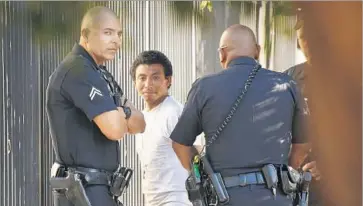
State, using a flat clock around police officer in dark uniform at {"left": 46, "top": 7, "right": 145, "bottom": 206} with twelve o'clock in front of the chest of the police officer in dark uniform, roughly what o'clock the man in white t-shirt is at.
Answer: The man in white t-shirt is roughly at 10 o'clock from the police officer in dark uniform.

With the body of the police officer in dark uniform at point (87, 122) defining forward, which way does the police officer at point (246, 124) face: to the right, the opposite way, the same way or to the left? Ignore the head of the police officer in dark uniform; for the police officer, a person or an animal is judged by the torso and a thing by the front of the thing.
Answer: to the left

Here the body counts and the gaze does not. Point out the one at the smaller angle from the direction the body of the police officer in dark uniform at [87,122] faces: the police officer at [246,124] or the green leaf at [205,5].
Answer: the police officer

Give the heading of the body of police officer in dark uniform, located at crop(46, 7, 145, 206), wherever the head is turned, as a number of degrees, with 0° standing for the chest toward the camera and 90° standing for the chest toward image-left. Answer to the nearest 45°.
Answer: approximately 270°

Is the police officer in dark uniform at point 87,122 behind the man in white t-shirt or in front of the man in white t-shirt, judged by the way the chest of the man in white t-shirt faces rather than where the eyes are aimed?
in front

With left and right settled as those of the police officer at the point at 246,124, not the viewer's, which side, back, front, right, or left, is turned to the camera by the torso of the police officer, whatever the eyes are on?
back

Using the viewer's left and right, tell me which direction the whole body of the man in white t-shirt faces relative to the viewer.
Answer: facing the viewer and to the left of the viewer

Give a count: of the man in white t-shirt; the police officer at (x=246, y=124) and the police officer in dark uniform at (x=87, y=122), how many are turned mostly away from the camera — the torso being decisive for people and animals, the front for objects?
1

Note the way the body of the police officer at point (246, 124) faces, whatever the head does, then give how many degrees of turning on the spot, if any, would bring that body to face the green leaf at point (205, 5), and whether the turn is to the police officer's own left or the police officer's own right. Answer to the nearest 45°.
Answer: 0° — they already face it

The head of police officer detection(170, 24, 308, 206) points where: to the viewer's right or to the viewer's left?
to the viewer's left

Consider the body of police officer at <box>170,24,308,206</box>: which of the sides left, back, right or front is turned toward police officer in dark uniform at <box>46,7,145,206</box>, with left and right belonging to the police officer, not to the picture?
left

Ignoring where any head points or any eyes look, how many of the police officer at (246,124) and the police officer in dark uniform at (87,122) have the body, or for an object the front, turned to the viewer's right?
1
